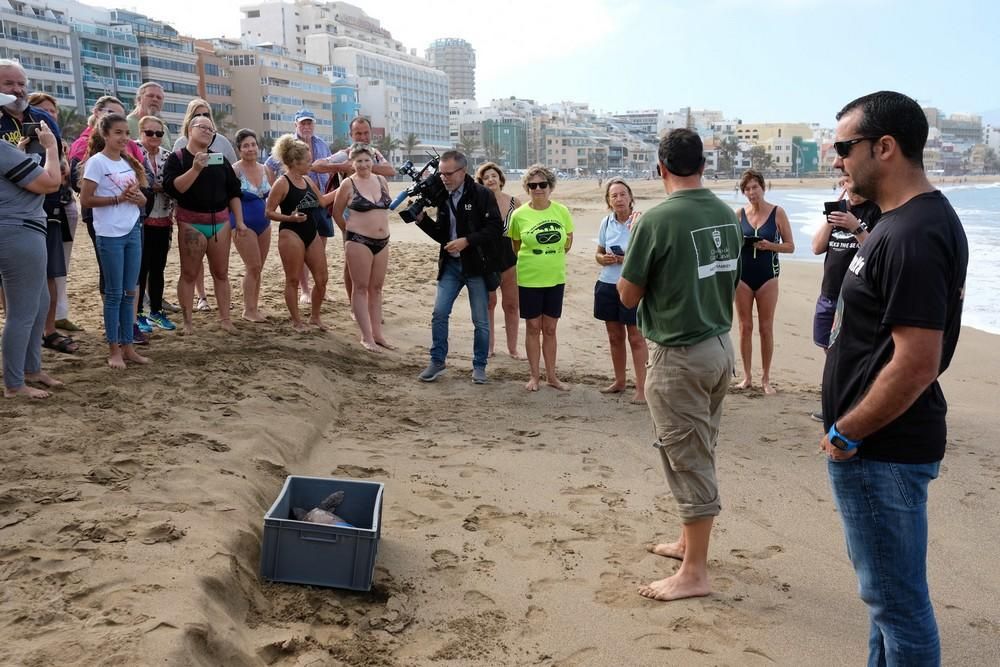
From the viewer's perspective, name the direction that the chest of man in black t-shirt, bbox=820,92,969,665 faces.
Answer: to the viewer's left

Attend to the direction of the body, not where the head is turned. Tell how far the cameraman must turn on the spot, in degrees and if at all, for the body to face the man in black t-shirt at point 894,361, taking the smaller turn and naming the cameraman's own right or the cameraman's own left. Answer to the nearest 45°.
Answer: approximately 45° to the cameraman's own left

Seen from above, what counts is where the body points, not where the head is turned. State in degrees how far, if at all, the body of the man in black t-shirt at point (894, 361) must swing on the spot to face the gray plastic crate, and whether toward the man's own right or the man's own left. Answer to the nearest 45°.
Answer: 0° — they already face it

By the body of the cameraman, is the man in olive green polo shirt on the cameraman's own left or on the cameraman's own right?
on the cameraman's own left

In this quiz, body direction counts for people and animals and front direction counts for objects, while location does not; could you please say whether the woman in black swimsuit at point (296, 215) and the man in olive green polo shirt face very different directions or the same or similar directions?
very different directions

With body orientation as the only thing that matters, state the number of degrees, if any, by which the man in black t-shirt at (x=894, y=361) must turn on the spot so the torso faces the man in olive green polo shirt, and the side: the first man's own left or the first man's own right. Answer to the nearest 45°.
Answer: approximately 45° to the first man's own right

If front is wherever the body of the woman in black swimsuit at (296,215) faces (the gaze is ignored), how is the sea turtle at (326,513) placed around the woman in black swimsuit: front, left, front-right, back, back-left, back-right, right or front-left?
front-right

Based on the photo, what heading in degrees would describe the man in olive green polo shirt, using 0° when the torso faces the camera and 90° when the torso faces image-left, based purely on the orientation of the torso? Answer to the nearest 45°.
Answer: approximately 135°

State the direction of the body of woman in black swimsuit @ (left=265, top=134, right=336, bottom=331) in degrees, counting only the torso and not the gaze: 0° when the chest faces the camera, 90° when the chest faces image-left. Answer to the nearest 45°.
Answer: approximately 315°

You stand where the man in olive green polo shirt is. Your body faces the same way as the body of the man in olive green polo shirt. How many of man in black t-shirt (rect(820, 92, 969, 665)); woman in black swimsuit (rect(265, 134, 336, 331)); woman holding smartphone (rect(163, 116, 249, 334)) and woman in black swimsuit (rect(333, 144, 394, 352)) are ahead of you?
3

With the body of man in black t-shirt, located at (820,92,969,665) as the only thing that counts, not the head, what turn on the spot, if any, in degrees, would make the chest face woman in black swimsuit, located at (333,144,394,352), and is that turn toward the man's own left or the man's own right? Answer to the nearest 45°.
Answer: approximately 45° to the man's own right

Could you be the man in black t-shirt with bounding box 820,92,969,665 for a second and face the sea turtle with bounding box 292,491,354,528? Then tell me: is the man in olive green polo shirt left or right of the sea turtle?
right

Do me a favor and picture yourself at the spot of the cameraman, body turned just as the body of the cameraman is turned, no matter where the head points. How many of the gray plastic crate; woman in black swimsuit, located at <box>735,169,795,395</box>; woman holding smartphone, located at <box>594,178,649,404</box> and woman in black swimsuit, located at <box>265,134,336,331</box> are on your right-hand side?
1

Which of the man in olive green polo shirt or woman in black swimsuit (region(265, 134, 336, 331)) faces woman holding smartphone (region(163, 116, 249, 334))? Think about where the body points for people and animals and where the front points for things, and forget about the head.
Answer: the man in olive green polo shirt

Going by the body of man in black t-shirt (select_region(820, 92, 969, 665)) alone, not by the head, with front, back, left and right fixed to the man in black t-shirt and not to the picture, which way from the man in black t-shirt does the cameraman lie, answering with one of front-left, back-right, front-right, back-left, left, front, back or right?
front-right

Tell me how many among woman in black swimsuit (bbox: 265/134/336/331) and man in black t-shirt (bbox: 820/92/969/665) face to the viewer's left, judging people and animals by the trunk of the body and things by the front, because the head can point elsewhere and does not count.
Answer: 1
